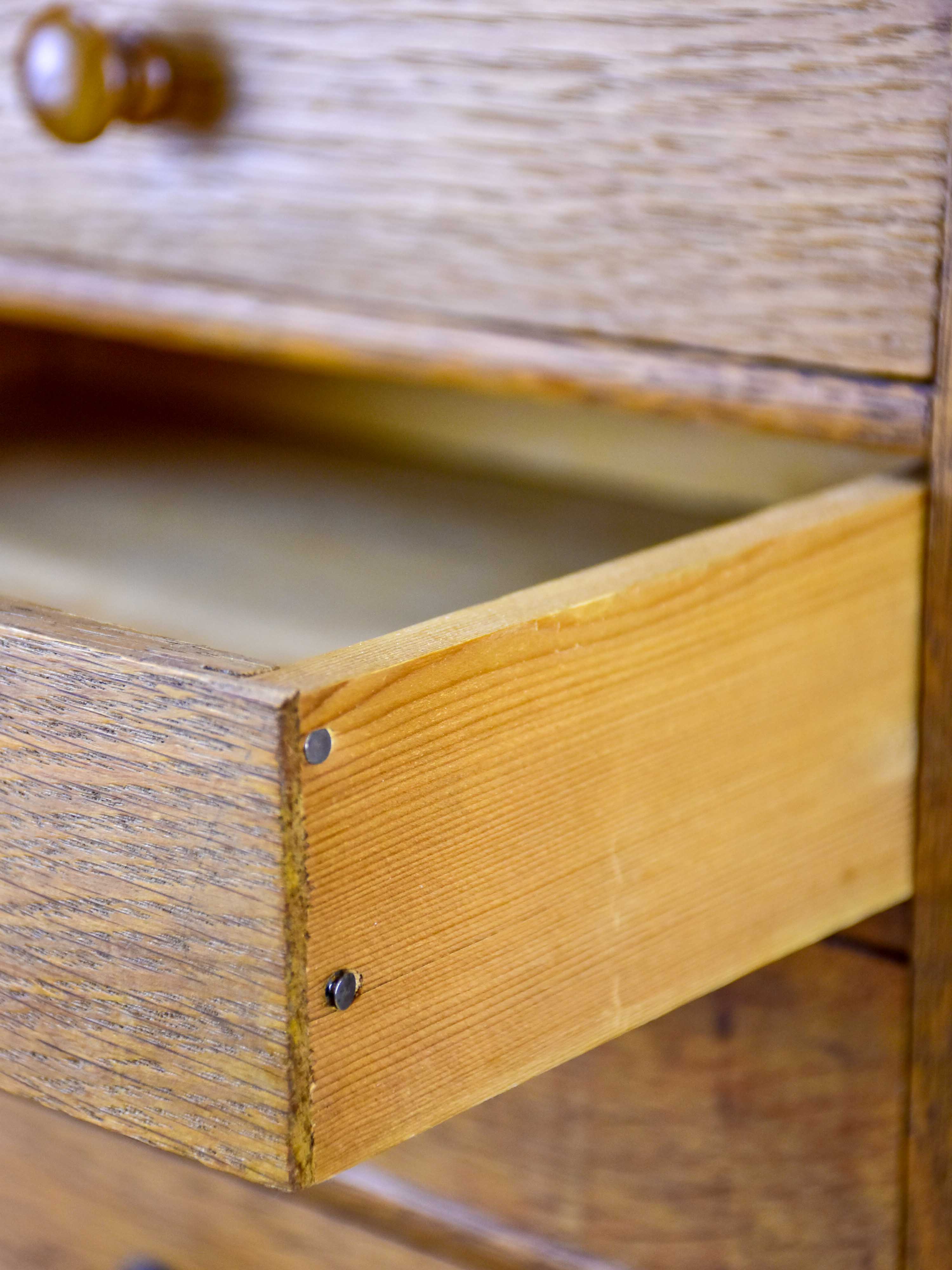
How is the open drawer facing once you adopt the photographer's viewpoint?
facing the viewer and to the left of the viewer
